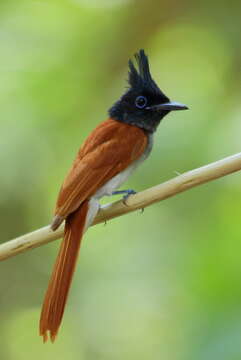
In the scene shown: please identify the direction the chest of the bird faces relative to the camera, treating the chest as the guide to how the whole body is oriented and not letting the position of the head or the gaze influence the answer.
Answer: to the viewer's right
